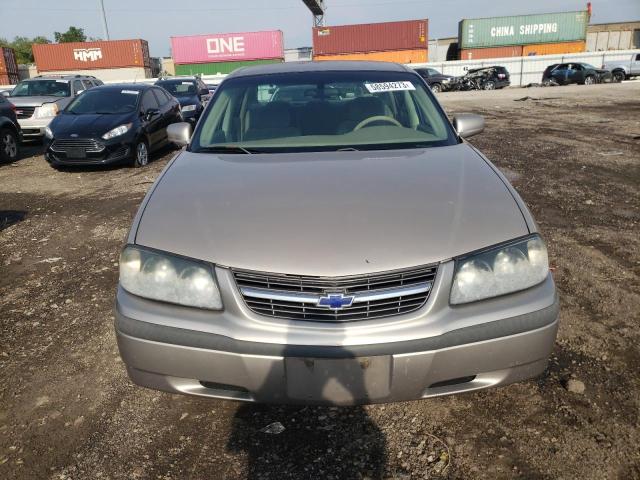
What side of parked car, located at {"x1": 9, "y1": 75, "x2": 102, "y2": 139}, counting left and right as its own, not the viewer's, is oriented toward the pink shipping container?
back

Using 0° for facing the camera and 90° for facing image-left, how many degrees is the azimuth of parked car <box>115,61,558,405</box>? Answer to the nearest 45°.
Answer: approximately 0°

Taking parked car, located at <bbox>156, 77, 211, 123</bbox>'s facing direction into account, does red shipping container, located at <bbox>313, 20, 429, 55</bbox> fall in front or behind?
behind

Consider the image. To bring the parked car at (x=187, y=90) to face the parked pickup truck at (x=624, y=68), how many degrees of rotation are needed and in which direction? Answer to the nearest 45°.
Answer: approximately 180°

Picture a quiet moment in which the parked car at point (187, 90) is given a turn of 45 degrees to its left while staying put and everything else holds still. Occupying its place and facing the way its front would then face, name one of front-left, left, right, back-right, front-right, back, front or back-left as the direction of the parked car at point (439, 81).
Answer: back-left

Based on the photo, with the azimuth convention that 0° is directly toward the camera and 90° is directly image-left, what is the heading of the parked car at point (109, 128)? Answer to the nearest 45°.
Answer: approximately 45°

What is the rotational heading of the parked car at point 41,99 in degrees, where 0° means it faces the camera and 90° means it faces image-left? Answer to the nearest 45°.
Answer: approximately 45°

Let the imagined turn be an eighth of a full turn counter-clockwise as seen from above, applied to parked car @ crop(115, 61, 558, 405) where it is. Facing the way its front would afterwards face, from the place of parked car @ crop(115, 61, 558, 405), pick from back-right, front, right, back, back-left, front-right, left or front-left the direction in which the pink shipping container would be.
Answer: back-left
